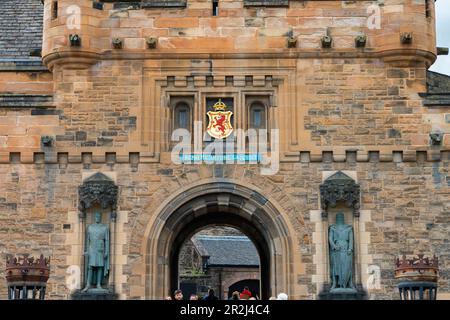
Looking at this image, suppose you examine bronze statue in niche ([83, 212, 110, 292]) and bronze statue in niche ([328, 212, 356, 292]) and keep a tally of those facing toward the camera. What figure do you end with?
2

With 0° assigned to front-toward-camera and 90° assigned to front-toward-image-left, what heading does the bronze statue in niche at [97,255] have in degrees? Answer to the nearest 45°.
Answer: approximately 0°

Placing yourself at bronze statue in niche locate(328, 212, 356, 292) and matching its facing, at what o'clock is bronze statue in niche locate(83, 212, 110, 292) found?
bronze statue in niche locate(83, 212, 110, 292) is roughly at 3 o'clock from bronze statue in niche locate(328, 212, 356, 292).

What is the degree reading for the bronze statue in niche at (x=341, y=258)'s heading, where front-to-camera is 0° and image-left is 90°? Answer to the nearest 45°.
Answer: approximately 0°

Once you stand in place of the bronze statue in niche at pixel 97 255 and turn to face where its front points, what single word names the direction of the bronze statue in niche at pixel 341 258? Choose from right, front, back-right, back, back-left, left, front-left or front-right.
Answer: left
